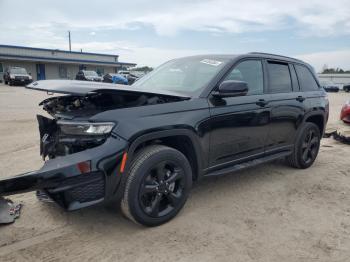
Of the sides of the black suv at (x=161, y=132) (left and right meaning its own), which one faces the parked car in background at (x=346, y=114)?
back

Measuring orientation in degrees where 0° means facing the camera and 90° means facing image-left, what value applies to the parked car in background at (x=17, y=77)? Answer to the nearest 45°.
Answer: approximately 315°

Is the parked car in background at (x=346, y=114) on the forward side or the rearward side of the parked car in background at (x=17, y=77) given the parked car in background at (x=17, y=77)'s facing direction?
on the forward side

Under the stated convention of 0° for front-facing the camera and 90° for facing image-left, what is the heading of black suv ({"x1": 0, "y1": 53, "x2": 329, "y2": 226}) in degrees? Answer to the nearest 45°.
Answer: approximately 45°

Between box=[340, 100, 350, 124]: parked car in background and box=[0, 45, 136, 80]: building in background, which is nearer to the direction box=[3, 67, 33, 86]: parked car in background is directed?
the parked car in background

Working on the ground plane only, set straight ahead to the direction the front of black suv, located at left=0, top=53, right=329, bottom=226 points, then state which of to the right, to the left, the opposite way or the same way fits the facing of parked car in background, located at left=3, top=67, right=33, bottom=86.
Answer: to the left

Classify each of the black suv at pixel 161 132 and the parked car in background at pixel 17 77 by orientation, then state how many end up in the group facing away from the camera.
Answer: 0
